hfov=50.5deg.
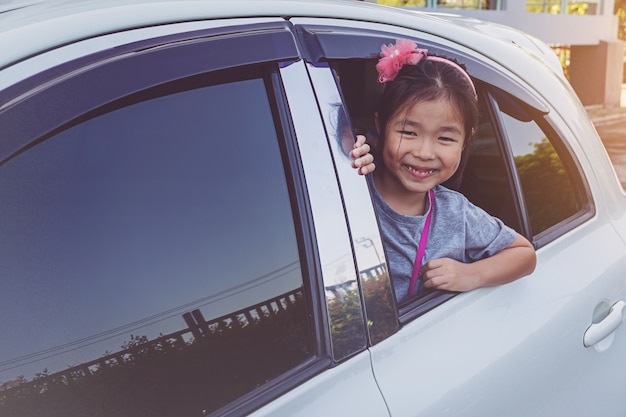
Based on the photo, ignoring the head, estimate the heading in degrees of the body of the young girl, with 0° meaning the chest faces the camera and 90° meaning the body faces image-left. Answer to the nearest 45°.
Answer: approximately 0°

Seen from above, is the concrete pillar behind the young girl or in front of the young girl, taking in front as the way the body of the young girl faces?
behind

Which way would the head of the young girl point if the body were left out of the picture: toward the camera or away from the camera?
toward the camera

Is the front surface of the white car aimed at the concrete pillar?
no

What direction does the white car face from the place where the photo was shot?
facing the viewer and to the left of the viewer
